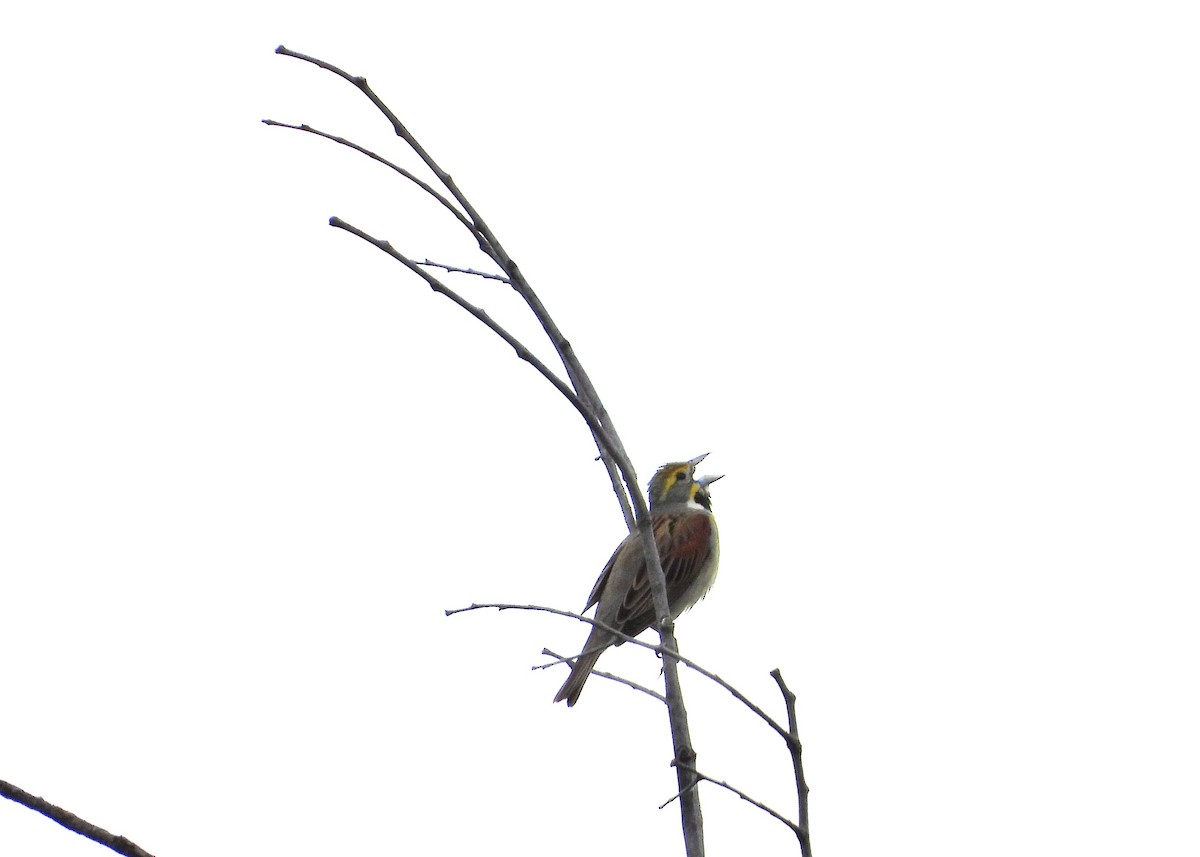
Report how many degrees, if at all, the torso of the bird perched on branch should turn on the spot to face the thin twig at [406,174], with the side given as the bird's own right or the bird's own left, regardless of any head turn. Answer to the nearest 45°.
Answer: approximately 135° to the bird's own right
